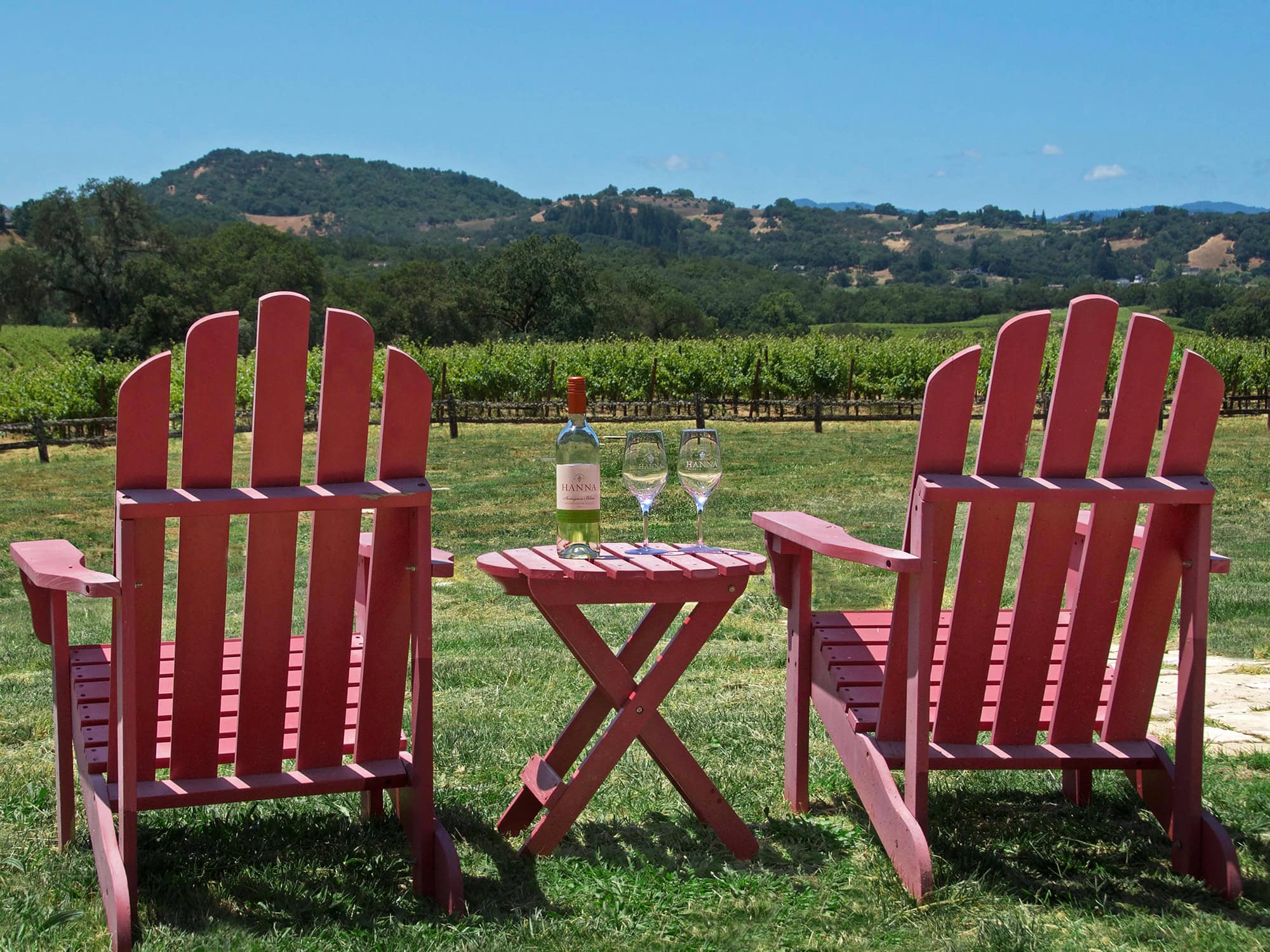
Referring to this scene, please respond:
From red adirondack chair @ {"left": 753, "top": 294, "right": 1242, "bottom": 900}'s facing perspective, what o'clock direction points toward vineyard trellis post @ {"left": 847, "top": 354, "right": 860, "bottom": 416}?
The vineyard trellis post is roughly at 1 o'clock from the red adirondack chair.

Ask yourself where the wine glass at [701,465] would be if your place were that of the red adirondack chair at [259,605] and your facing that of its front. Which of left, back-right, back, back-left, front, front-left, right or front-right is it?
right

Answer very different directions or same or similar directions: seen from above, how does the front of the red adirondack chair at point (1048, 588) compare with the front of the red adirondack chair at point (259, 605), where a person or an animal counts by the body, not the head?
same or similar directions

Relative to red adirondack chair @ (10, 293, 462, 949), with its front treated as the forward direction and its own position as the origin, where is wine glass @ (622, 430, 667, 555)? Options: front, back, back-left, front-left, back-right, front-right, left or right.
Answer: right

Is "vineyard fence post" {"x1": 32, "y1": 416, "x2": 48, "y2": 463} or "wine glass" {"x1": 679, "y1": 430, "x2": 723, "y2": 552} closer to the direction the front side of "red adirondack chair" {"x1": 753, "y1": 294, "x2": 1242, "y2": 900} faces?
the vineyard fence post

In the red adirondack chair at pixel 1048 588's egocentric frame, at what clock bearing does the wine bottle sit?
The wine bottle is roughly at 10 o'clock from the red adirondack chair.

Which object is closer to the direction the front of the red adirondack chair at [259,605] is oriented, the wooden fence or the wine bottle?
the wooden fence

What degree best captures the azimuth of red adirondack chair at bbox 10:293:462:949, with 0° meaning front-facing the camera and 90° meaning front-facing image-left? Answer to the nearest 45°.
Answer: approximately 180°

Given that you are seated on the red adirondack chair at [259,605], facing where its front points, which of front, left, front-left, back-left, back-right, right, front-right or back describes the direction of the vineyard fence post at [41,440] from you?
front

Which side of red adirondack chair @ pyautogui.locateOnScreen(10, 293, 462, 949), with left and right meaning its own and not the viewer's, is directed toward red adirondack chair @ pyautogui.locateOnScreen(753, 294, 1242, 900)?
right

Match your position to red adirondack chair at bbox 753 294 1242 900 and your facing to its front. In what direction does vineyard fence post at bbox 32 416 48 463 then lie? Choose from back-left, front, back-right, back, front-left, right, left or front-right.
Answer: front

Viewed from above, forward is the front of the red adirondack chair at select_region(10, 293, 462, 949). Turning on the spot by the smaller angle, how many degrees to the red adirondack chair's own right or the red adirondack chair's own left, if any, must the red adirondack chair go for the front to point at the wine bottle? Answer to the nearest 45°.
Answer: approximately 90° to the red adirondack chair's own right

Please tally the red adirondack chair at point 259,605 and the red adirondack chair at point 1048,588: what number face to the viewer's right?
0

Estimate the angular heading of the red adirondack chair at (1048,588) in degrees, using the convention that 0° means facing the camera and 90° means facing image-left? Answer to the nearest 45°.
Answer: approximately 135°

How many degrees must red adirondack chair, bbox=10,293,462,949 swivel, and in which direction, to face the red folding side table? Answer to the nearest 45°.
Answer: approximately 90° to its right
